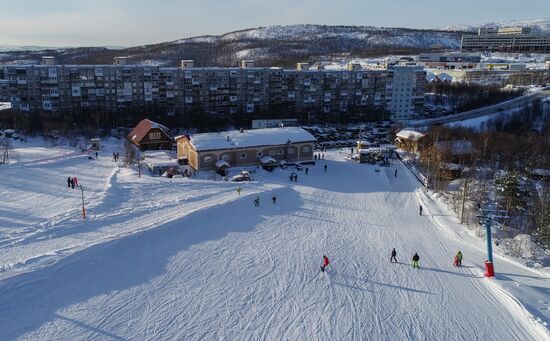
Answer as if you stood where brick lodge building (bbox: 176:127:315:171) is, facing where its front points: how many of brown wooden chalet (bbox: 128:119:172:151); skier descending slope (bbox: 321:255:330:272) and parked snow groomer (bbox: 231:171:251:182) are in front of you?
2

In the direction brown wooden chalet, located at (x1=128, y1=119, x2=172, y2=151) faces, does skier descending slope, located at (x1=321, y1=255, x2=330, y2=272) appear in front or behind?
in front

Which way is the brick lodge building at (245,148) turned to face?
toward the camera

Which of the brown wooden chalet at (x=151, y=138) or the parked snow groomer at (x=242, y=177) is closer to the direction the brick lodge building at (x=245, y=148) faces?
the parked snow groomer

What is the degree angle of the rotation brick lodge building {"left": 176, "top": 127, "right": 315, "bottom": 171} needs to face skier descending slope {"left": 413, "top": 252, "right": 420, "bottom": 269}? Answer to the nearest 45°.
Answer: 0° — it already faces them

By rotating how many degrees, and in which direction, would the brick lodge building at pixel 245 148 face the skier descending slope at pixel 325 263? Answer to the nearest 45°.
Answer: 0° — it already faces them

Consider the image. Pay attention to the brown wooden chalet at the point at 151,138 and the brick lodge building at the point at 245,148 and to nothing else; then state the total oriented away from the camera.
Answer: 0

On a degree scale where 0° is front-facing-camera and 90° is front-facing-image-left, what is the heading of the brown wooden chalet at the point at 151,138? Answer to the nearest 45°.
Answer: approximately 315°

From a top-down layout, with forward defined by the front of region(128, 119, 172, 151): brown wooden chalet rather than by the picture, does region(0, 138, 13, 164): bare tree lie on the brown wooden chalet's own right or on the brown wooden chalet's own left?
on the brown wooden chalet's own right

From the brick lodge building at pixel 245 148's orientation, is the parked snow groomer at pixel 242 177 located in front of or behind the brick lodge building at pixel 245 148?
in front

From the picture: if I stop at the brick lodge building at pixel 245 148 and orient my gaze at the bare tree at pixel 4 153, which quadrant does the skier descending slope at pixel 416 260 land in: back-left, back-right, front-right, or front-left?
back-left
